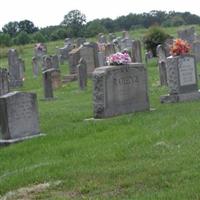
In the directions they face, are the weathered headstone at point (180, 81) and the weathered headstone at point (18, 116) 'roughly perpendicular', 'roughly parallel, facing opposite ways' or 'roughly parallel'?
roughly parallel

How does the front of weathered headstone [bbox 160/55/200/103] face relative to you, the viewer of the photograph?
facing the viewer and to the right of the viewer

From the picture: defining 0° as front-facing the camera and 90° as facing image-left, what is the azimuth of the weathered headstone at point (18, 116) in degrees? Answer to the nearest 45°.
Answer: approximately 315°

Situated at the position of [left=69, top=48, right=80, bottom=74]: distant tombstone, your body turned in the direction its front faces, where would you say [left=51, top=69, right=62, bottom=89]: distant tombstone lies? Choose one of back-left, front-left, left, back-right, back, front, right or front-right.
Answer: front-right

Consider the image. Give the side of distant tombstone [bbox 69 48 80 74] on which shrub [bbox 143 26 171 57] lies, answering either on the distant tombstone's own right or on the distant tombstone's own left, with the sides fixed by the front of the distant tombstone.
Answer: on the distant tombstone's own left

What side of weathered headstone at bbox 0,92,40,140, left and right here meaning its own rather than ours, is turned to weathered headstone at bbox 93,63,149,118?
left

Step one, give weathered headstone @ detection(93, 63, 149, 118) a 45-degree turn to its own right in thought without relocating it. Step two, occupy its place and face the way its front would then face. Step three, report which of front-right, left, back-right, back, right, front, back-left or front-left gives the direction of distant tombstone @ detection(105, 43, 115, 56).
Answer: back

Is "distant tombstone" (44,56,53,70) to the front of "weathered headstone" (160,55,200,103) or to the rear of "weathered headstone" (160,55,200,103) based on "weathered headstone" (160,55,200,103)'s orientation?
to the rear

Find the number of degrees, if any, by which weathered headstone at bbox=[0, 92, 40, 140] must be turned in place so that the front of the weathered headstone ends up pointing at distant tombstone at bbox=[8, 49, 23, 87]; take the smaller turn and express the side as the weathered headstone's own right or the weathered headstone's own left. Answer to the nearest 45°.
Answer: approximately 135° to the weathered headstone's own left

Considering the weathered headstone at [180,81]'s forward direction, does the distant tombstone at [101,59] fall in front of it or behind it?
behind

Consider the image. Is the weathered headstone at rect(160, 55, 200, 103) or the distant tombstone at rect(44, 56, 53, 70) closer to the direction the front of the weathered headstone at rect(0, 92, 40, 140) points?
the weathered headstone

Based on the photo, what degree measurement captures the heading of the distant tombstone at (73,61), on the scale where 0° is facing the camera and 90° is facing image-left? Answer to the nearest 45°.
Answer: approximately 315°

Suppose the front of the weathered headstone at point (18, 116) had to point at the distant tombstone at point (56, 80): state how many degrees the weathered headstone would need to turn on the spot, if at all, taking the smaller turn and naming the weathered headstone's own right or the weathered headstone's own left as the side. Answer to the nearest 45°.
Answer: approximately 135° to the weathered headstone's own left
